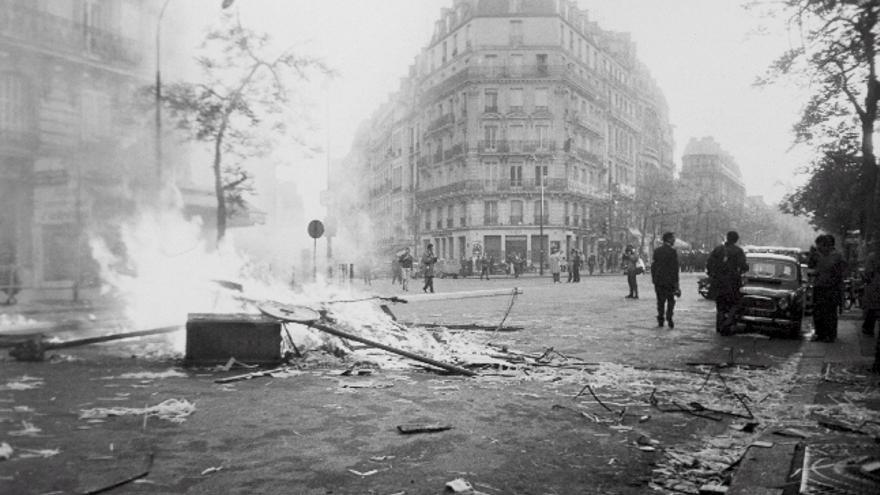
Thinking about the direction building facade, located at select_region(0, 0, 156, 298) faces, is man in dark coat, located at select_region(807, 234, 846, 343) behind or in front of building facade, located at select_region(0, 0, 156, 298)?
in front

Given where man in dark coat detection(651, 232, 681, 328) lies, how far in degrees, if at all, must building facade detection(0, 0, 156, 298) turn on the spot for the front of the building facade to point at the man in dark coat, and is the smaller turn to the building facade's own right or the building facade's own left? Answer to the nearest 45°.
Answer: approximately 45° to the building facade's own left

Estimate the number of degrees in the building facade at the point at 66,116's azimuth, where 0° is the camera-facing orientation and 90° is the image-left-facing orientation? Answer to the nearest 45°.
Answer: approximately 315°

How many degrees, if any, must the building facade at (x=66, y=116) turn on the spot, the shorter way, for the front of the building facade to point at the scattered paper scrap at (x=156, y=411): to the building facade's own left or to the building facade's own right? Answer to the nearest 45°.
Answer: approximately 45° to the building facade's own right

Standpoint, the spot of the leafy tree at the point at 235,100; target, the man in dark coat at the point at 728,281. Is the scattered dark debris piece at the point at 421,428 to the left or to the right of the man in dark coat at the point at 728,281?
right

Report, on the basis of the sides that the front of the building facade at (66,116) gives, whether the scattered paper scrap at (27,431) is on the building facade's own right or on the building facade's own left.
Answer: on the building facade's own right

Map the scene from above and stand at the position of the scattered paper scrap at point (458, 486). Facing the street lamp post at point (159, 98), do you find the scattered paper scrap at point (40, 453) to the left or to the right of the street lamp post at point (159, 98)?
left

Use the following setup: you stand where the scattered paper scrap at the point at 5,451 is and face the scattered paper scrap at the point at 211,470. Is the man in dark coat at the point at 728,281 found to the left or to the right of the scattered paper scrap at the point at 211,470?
left

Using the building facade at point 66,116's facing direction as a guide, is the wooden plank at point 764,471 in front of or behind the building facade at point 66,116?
in front

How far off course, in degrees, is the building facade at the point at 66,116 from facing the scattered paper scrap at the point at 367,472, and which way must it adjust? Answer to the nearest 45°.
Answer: approximately 45° to its right

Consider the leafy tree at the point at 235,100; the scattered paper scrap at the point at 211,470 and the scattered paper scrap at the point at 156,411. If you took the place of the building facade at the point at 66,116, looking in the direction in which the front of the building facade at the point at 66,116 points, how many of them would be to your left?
1

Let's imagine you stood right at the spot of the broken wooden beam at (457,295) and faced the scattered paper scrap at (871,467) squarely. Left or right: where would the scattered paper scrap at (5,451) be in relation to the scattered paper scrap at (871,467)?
right

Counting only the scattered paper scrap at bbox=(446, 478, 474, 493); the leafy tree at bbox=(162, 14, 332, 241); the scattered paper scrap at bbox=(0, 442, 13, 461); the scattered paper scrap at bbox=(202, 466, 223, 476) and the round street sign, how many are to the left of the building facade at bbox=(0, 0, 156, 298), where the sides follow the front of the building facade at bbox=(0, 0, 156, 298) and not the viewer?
2
